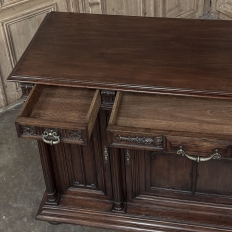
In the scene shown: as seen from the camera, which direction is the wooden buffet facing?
toward the camera
